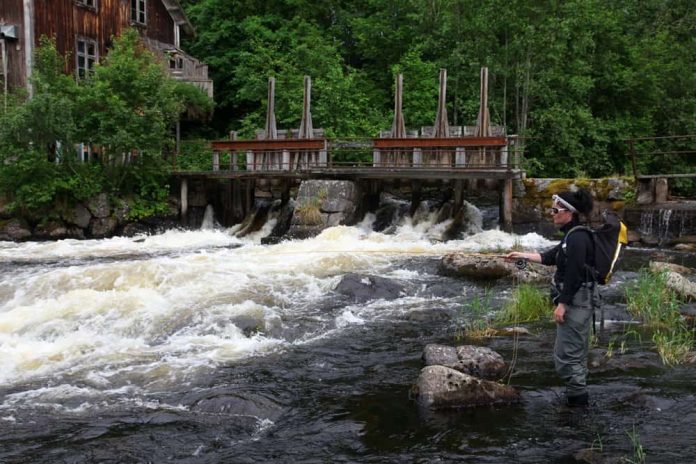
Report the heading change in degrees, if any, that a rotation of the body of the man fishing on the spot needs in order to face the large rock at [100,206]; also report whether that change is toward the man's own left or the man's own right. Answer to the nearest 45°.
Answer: approximately 45° to the man's own right

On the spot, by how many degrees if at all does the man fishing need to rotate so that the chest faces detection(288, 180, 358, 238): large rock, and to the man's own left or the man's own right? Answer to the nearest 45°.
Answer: approximately 45° to the man's own right

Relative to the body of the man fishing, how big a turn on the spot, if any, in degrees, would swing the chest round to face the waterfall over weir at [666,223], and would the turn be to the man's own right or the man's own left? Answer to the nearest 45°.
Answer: approximately 90° to the man's own right

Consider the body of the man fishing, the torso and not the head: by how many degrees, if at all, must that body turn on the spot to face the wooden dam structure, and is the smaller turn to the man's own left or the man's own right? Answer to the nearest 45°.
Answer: approximately 90° to the man's own right

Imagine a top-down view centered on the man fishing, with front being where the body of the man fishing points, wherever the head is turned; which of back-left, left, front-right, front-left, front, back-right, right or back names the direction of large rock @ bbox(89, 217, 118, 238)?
front-right

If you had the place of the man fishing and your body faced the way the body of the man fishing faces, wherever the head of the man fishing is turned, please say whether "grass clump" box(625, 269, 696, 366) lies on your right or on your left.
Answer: on your right

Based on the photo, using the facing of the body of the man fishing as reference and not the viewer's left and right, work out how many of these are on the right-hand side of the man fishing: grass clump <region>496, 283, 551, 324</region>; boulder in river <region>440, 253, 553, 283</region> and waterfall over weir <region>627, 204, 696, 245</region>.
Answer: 3

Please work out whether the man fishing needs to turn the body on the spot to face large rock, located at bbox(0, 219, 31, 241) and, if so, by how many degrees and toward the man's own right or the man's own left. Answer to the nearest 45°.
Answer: approximately 45° to the man's own right

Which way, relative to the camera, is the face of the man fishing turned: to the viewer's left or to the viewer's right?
to the viewer's left

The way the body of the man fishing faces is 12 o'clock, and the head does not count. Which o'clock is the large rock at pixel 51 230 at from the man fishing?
The large rock is roughly at 1 o'clock from the man fishing.

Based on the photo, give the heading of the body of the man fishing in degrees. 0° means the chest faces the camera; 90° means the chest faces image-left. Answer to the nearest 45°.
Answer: approximately 90°

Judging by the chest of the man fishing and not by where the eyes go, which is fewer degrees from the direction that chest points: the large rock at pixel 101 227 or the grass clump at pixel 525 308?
the large rock

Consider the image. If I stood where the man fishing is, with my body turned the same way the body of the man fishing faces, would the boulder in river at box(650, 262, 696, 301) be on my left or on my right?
on my right
